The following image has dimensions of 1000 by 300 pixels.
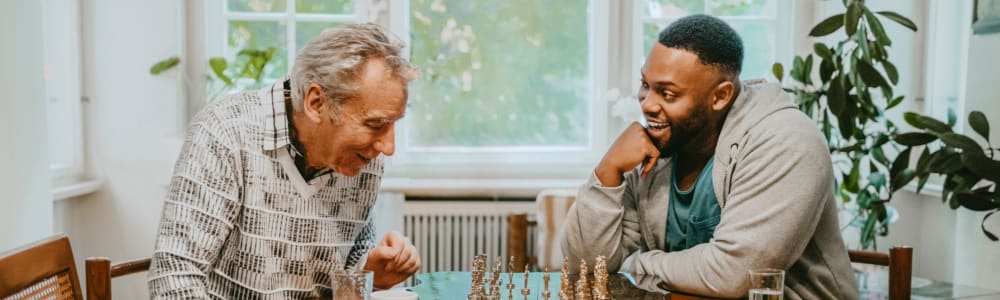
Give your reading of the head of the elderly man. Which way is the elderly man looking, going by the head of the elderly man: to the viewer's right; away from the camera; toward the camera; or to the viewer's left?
to the viewer's right

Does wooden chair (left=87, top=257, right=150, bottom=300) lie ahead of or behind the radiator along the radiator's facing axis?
ahead

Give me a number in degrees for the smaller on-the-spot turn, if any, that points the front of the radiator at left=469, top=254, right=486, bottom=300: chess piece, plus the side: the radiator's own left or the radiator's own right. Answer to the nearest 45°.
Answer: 0° — it already faces it

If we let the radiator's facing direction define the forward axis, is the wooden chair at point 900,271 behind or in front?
in front

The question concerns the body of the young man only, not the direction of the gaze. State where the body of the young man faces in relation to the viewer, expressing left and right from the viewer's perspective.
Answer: facing the viewer and to the left of the viewer

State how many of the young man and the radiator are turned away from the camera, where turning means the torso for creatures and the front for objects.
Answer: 0

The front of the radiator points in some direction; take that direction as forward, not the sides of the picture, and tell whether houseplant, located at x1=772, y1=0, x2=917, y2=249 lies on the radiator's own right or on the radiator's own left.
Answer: on the radiator's own left

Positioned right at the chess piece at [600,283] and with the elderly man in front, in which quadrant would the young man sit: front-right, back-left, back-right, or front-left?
back-right

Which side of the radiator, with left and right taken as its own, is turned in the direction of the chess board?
front

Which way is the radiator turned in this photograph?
toward the camera

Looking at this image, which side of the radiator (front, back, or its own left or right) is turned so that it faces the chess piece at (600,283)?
front
